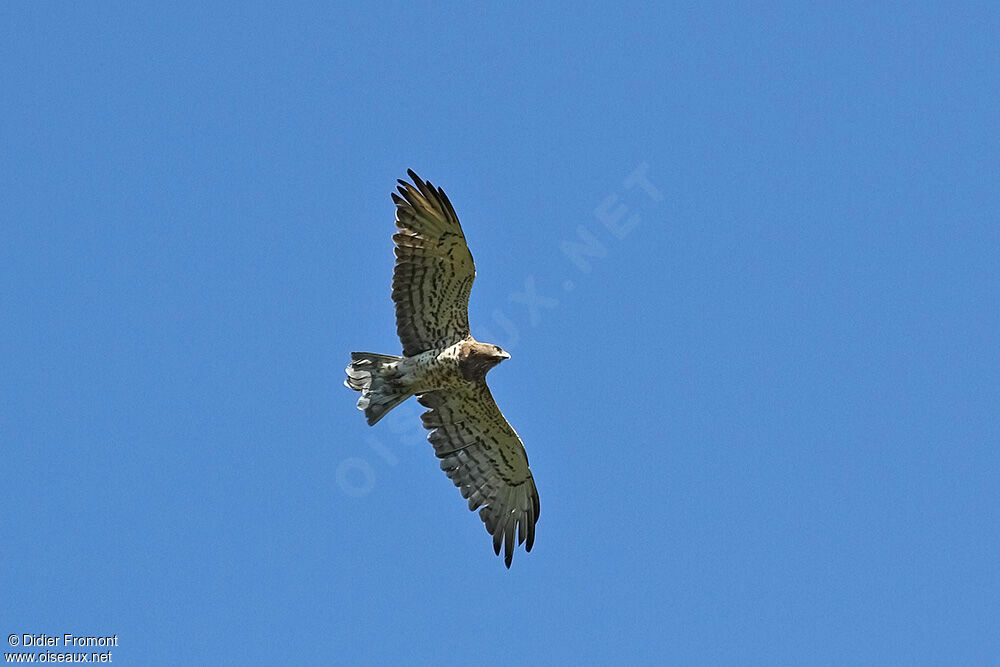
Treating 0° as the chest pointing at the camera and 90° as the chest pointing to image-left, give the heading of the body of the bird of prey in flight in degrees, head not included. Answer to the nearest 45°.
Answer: approximately 270°
